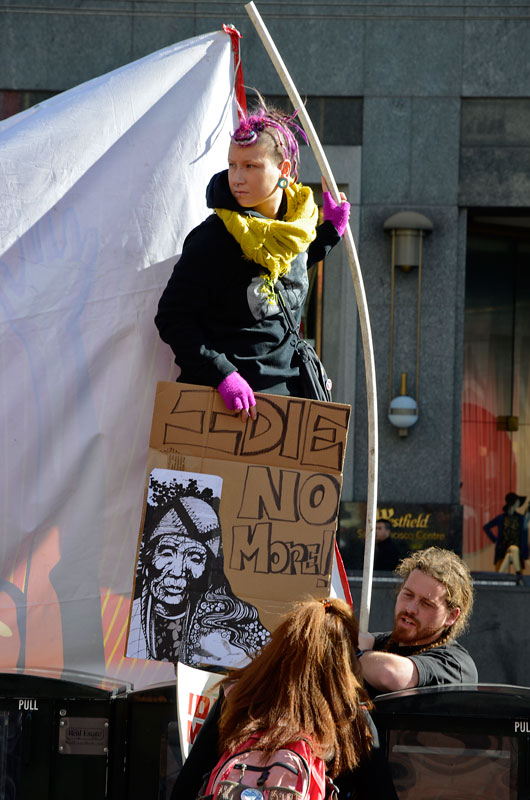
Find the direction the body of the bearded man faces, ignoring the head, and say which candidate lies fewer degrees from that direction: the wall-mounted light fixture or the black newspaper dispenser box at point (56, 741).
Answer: the black newspaper dispenser box

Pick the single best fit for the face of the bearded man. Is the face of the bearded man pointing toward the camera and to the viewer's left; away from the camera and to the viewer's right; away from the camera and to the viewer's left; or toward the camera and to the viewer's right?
toward the camera and to the viewer's left

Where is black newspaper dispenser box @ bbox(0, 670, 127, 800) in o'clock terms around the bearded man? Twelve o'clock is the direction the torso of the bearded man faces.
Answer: The black newspaper dispenser box is roughly at 1 o'clock from the bearded man.

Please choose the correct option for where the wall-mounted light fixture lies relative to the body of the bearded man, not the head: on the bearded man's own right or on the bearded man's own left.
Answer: on the bearded man's own right

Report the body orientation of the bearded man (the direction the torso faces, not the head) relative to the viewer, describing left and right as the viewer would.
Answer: facing the viewer and to the left of the viewer
